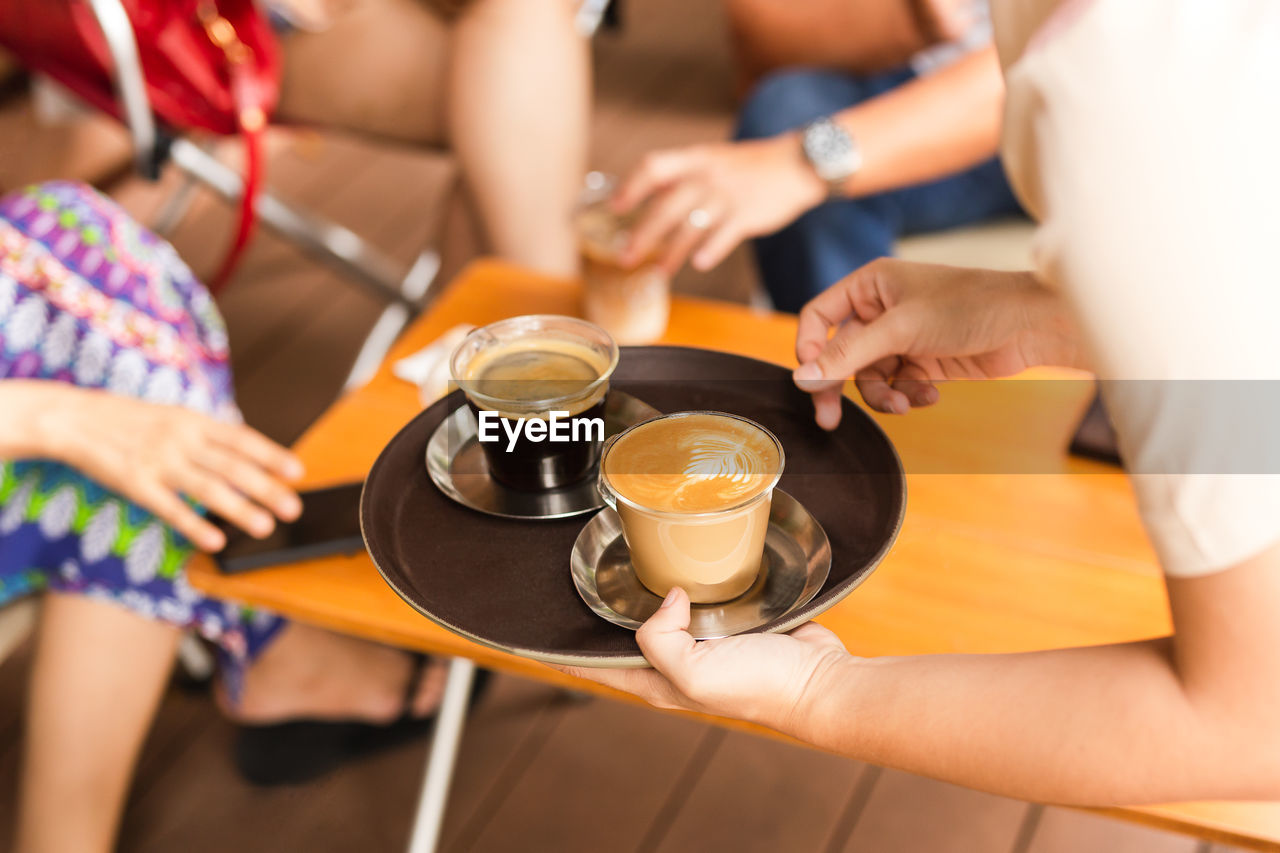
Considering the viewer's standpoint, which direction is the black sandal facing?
facing to the right of the viewer
